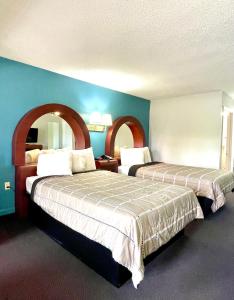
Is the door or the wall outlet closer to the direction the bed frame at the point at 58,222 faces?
the door

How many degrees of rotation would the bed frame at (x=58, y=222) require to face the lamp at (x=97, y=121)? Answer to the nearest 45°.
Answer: approximately 135° to its left

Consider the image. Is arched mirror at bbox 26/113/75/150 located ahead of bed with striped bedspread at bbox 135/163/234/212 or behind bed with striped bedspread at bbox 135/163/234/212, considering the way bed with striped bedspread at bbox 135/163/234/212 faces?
behind

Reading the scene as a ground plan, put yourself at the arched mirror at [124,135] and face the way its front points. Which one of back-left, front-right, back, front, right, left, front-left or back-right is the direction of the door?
front-left

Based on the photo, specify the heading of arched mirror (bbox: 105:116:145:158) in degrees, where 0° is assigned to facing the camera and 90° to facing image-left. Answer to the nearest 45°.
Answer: approximately 315°

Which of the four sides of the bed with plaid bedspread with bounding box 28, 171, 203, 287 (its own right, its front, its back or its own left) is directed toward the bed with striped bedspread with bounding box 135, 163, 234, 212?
left

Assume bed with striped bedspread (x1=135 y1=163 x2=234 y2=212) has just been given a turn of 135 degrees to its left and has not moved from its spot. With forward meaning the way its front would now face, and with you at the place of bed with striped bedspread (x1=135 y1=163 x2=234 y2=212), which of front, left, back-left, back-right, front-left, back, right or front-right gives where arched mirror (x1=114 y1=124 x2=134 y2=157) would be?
front-left

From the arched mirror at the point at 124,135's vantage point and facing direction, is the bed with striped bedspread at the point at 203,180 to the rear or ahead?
ahead

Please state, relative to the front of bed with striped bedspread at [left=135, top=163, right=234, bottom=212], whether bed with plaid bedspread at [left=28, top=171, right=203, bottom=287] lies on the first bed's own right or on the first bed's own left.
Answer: on the first bed's own right

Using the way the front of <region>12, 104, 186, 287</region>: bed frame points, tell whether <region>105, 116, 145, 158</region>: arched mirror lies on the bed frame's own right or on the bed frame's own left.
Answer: on the bed frame's own left

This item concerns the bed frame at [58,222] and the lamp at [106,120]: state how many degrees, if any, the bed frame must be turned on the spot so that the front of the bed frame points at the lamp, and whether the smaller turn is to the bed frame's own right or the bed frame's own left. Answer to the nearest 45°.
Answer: approximately 90° to the bed frame's own left

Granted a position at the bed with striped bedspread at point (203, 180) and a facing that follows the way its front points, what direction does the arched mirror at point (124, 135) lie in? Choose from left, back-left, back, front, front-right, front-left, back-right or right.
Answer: back
